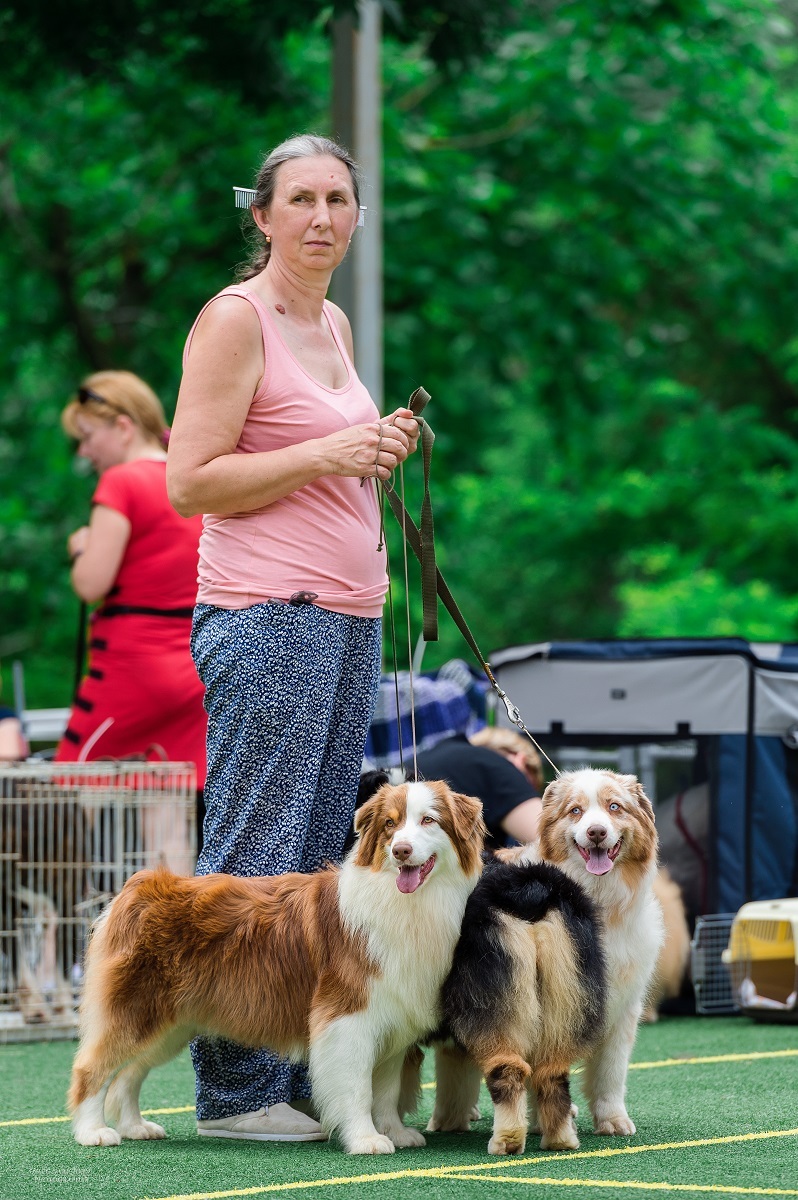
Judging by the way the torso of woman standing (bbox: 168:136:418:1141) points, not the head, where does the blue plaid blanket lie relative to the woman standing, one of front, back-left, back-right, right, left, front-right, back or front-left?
back-left

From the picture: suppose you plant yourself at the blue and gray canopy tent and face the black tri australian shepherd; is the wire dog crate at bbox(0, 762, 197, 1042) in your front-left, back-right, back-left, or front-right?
front-right

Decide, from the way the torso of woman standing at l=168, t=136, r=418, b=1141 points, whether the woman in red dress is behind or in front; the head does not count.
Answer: behind

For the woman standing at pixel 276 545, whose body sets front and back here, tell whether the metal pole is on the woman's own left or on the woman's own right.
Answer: on the woman's own left

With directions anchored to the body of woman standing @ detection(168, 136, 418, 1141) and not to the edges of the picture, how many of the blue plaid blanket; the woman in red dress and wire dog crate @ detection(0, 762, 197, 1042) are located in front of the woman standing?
0

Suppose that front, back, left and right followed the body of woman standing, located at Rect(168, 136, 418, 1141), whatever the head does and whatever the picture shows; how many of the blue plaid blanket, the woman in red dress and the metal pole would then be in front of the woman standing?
0

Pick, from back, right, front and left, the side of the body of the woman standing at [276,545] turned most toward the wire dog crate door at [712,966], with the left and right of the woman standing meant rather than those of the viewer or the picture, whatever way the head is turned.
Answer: left

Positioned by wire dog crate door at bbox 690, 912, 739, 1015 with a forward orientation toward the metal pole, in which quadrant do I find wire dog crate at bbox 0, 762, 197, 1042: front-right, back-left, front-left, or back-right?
front-left

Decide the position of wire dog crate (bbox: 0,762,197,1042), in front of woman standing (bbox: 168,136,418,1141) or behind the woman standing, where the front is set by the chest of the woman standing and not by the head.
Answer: behind

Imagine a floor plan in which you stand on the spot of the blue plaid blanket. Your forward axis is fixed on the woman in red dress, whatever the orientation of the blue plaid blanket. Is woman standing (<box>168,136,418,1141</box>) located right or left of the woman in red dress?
left

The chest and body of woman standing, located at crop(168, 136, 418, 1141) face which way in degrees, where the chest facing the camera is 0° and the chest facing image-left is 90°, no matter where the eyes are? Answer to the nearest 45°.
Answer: approximately 315°
